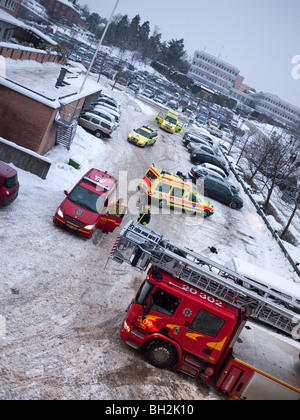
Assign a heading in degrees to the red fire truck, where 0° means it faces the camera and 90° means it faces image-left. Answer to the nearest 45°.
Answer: approximately 90°

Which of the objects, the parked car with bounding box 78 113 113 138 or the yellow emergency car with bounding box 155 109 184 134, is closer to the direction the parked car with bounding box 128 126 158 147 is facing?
the parked car

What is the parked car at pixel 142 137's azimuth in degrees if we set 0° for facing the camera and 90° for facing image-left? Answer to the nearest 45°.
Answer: approximately 45°

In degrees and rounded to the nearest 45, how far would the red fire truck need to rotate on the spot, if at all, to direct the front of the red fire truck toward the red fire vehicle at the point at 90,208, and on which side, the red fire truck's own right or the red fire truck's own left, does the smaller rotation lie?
approximately 45° to the red fire truck's own right
